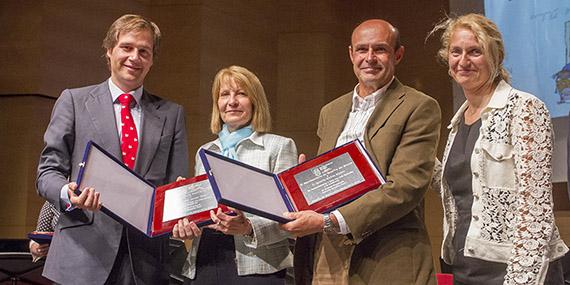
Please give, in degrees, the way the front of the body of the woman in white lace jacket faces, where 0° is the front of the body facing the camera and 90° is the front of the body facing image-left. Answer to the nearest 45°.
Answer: approximately 45°

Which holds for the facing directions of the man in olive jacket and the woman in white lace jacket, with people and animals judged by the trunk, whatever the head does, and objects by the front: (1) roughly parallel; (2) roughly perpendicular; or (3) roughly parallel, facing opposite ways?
roughly parallel

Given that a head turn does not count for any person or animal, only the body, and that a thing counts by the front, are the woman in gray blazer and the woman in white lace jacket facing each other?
no

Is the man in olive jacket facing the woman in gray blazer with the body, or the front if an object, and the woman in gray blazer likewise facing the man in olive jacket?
no

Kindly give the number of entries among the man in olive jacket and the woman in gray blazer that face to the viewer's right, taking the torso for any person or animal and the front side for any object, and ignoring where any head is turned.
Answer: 0

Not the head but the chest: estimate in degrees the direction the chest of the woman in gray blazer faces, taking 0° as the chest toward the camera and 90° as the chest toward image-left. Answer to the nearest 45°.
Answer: approximately 45°

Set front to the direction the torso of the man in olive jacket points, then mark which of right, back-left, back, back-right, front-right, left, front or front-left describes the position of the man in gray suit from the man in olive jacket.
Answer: front-right

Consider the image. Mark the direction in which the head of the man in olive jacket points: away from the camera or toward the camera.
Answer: toward the camera

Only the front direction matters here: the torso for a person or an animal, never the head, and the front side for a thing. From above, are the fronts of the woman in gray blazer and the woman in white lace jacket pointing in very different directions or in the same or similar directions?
same or similar directions

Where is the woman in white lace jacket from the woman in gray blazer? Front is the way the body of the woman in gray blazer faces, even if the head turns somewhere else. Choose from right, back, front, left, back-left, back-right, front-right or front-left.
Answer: left

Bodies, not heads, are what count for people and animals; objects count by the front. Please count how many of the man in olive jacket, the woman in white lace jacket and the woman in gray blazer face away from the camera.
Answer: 0

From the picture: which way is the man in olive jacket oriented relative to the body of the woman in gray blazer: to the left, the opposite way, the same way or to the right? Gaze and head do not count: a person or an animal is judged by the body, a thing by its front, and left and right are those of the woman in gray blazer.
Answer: the same way

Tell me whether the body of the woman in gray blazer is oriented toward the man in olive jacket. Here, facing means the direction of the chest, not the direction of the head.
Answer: no

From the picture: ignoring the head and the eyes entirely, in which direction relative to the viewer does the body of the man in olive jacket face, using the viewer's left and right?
facing the viewer and to the left of the viewer

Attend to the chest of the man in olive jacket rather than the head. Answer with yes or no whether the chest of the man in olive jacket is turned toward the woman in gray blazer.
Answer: no

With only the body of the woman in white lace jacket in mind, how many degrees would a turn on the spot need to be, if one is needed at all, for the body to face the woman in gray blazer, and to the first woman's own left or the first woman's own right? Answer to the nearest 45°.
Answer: approximately 45° to the first woman's own right
